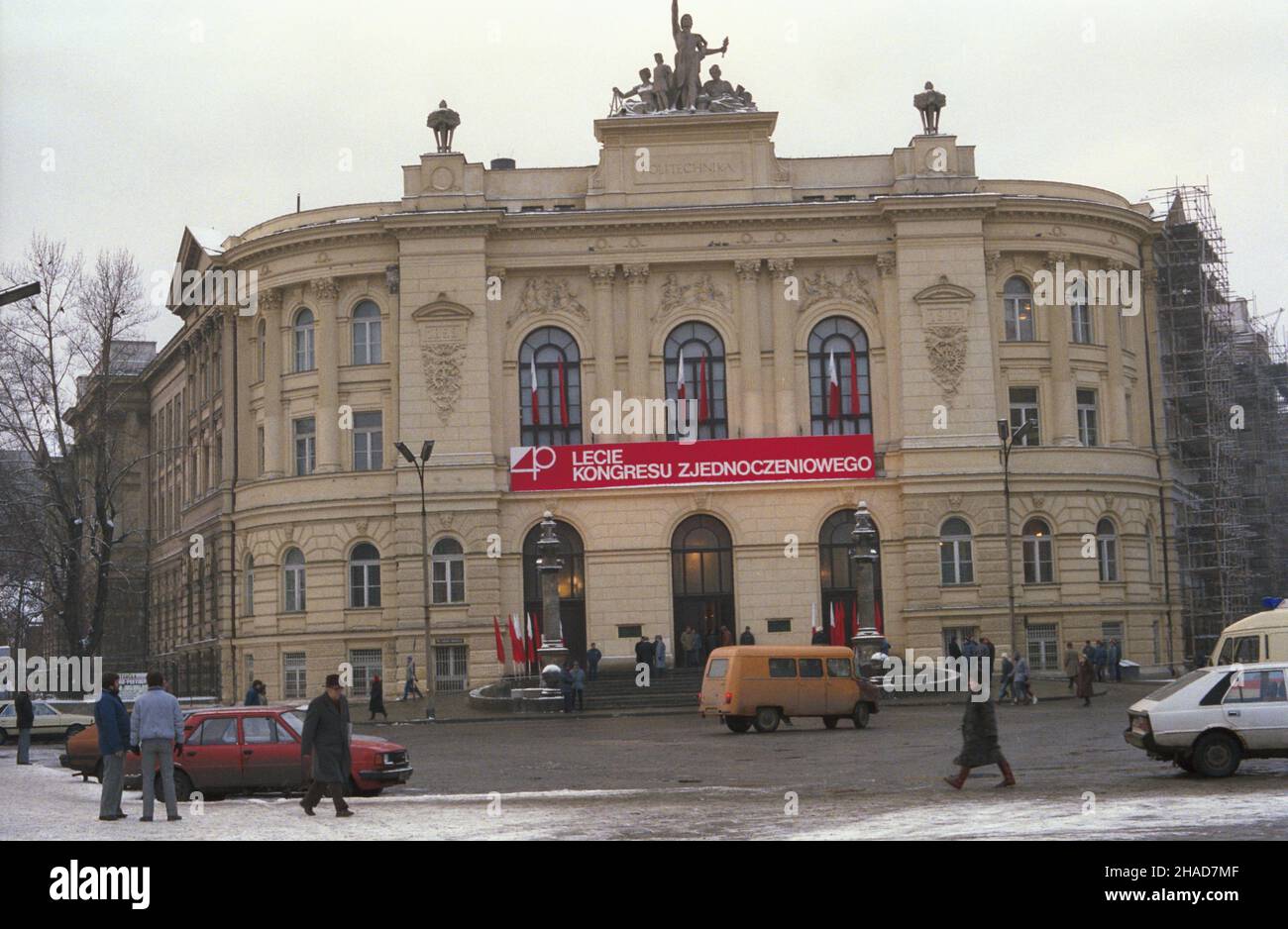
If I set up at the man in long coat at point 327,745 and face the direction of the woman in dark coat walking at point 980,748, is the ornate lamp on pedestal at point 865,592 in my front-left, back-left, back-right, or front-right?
front-left

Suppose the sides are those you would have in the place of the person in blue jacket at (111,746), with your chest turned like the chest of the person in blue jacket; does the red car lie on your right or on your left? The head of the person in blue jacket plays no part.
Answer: on your left

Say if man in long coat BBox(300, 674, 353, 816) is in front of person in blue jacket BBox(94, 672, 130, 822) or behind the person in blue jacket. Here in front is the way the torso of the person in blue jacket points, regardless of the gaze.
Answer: in front

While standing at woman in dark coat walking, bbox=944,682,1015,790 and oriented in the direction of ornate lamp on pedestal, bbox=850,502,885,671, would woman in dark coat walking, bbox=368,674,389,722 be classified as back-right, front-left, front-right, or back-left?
front-left

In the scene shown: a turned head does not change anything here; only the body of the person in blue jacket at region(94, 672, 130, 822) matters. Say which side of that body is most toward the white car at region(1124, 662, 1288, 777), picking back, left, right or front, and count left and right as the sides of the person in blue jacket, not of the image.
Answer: front

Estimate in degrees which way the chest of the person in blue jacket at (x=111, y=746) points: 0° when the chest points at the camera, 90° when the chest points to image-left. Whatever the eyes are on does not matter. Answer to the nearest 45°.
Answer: approximately 270°
